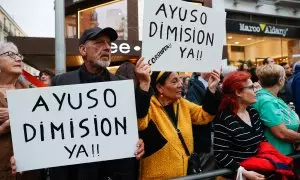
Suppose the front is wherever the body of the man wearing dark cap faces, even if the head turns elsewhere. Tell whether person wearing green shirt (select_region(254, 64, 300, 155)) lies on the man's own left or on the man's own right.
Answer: on the man's own left

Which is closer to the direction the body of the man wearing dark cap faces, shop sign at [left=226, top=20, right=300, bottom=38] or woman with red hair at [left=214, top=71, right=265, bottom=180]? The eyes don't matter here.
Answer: the woman with red hair

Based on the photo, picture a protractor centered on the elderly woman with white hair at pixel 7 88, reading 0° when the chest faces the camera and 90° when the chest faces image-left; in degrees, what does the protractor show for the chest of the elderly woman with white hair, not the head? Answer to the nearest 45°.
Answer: approximately 315°

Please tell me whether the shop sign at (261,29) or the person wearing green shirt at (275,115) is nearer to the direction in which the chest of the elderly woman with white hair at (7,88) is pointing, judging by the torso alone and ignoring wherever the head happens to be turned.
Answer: the person wearing green shirt

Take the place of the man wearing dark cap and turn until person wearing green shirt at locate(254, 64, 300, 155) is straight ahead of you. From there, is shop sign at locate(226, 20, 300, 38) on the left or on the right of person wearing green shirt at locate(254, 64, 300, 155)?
left

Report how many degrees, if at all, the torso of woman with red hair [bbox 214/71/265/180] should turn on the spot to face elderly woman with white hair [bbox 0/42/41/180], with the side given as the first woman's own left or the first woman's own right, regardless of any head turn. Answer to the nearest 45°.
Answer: approximately 135° to the first woman's own right

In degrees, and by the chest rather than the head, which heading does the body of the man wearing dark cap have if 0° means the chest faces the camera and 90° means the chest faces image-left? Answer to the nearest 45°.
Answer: approximately 315°

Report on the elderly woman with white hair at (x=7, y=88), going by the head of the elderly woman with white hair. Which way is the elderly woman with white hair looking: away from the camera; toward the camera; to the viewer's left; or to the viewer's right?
to the viewer's right
